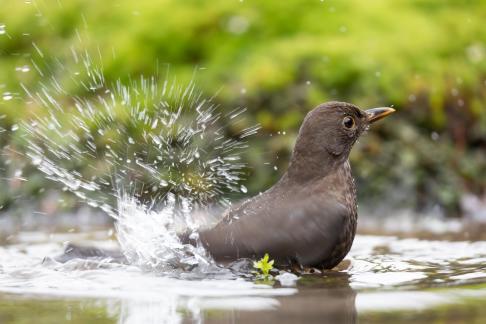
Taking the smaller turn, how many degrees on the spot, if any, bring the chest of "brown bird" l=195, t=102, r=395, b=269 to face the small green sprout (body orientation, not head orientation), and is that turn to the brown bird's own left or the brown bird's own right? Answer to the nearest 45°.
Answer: approximately 135° to the brown bird's own right

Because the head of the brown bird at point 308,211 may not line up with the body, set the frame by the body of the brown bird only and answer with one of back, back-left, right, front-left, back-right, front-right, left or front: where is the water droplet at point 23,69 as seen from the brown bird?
back-left

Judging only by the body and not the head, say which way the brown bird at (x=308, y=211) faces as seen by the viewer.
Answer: to the viewer's right

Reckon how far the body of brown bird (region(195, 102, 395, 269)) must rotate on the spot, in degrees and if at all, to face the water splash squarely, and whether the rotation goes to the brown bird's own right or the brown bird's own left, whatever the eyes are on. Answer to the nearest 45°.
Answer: approximately 135° to the brown bird's own left

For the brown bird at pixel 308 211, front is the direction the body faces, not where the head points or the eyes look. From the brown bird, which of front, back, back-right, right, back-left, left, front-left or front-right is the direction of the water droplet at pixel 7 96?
back-left

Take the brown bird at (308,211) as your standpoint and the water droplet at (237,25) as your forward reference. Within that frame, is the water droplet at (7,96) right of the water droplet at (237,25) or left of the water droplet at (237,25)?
left

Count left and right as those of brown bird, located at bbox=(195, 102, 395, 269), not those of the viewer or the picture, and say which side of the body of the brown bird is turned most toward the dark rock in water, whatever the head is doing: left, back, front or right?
back
